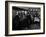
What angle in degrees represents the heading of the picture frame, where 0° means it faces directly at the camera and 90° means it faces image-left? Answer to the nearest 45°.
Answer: approximately 315°
